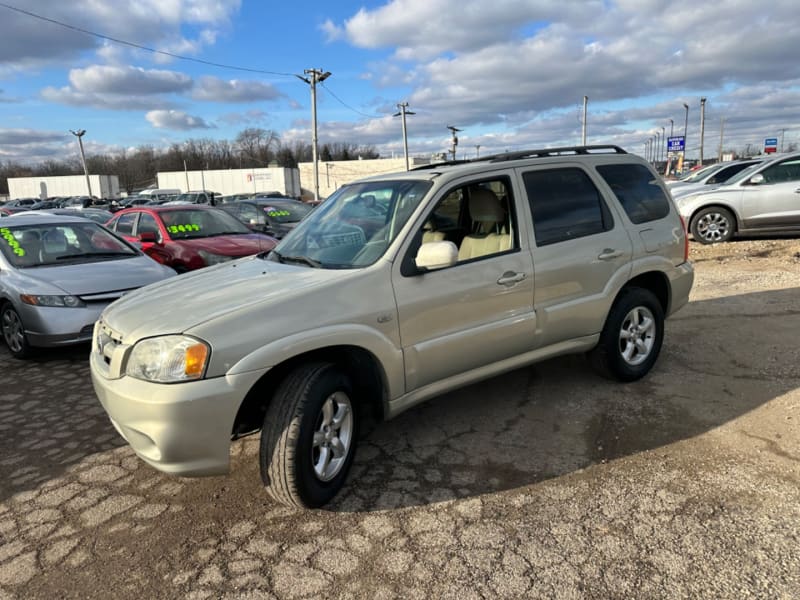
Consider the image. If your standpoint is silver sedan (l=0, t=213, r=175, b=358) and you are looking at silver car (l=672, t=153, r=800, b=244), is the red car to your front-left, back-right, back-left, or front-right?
front-left

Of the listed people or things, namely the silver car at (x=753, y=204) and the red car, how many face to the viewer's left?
1

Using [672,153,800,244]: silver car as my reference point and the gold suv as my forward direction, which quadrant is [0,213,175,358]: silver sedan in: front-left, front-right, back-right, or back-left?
front-right

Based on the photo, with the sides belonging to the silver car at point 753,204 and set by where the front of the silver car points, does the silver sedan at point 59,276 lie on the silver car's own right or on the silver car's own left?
on the silver car's own left

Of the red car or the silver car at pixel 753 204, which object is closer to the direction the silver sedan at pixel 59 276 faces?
the silver car

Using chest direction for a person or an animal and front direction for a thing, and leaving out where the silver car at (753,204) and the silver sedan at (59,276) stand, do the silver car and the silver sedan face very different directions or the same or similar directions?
very different directions

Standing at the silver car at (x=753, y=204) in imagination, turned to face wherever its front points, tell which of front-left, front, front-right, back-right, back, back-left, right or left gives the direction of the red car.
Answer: front-left

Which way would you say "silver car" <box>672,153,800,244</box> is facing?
to the viewer's left

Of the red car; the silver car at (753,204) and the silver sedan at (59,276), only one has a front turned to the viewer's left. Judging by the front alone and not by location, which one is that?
the silver car

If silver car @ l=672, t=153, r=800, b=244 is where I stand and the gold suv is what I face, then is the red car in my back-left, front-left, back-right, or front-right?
front-right

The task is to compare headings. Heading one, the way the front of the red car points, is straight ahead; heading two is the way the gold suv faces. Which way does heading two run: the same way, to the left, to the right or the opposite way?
to the right

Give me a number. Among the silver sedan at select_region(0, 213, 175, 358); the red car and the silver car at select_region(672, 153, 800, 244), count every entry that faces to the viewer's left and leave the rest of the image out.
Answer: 1

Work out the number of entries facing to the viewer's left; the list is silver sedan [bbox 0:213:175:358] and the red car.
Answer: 0

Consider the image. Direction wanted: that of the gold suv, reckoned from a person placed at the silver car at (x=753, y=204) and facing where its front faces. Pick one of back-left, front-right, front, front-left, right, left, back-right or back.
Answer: left

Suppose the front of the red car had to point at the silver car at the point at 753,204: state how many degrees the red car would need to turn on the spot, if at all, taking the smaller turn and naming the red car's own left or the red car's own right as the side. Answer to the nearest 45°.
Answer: approximately 45° to the red car's own left

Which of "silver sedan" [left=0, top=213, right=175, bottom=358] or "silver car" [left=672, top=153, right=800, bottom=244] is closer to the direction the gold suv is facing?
the silver sedan
